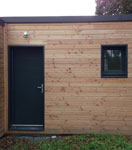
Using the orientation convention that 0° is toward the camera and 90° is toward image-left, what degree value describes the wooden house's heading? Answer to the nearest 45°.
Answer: approximately 0°
